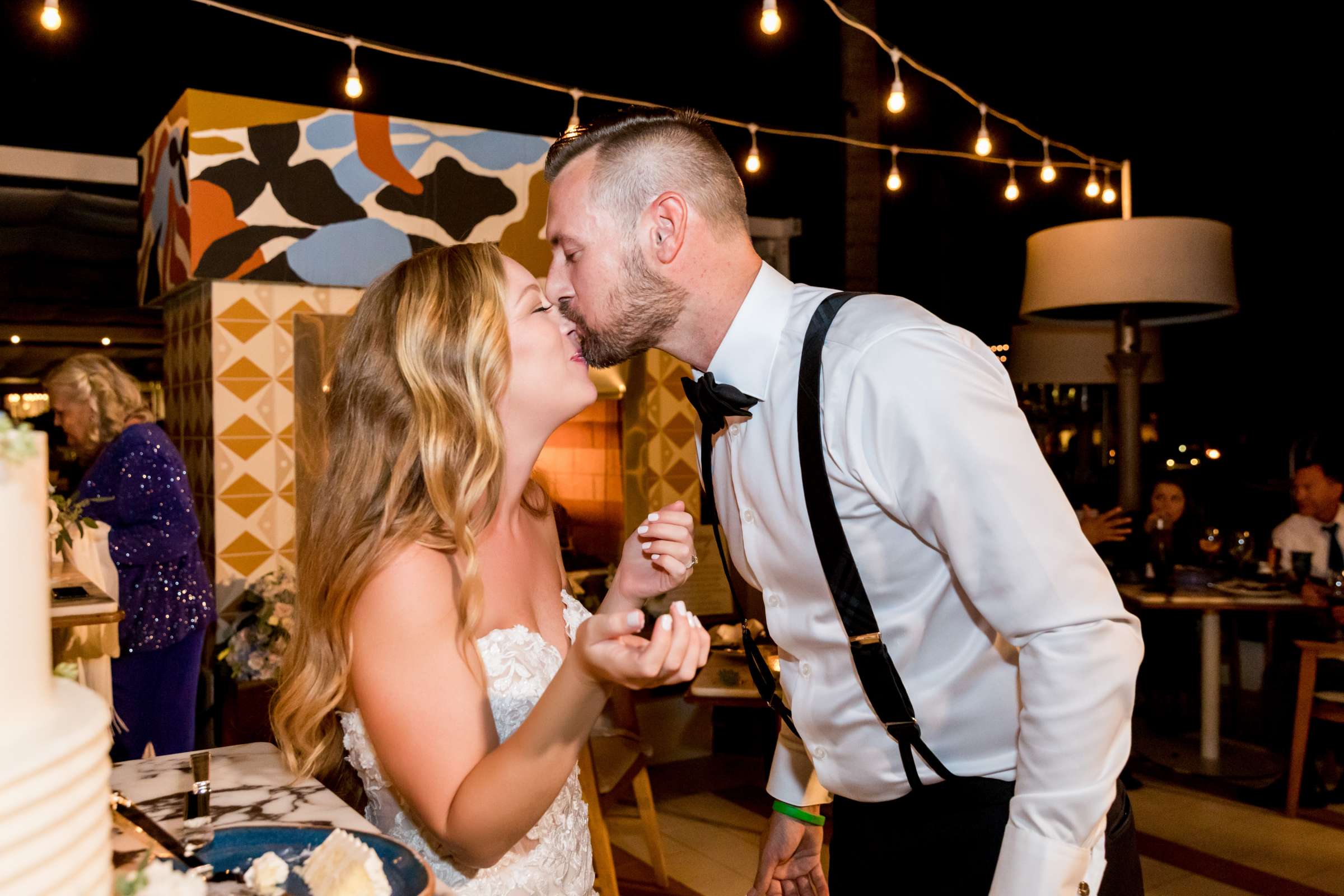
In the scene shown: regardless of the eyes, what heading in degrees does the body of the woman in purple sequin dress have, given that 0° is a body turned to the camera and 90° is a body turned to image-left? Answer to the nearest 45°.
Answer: approximately 90°

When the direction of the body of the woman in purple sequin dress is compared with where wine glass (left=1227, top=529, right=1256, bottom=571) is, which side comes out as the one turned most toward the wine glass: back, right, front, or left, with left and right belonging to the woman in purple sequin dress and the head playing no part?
back

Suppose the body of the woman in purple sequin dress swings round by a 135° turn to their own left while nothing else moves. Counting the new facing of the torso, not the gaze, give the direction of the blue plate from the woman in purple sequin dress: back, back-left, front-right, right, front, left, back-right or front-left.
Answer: front-right

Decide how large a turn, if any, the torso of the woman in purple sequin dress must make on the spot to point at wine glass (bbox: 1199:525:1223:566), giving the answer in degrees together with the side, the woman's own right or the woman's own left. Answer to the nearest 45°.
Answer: approximately 180°

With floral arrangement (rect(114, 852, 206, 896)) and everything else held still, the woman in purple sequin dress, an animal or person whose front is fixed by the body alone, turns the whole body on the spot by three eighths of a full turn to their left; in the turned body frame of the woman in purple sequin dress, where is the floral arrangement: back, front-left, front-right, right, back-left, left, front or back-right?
front-right

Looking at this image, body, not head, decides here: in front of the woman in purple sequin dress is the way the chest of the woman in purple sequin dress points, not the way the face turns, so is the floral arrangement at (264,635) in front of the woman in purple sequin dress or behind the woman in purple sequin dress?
behind

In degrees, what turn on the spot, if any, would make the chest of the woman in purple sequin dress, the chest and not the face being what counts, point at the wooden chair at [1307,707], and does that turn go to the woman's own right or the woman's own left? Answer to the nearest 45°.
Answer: approximately 135° to the woman's own left

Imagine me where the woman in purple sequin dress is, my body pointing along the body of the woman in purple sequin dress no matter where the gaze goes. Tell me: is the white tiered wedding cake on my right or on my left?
on my left

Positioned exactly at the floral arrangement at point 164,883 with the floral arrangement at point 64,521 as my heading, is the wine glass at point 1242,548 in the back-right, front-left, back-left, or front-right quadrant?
front-right

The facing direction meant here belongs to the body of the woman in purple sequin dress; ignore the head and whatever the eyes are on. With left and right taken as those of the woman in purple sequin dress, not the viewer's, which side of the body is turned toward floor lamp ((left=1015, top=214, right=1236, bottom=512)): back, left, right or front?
back

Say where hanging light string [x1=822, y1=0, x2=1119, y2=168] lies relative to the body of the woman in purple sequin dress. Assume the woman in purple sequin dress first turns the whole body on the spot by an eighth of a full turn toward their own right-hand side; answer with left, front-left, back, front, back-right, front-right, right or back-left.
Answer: back-right

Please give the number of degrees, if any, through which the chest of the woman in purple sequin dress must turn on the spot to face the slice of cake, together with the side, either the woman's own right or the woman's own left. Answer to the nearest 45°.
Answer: approximately 90° to the woman's own left

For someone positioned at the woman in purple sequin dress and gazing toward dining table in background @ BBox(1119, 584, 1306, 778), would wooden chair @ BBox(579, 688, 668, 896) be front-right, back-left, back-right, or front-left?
front-right

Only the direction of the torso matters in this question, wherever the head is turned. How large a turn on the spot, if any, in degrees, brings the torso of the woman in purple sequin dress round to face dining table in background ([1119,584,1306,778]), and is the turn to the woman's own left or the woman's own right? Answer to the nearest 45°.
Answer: approximately 180°
